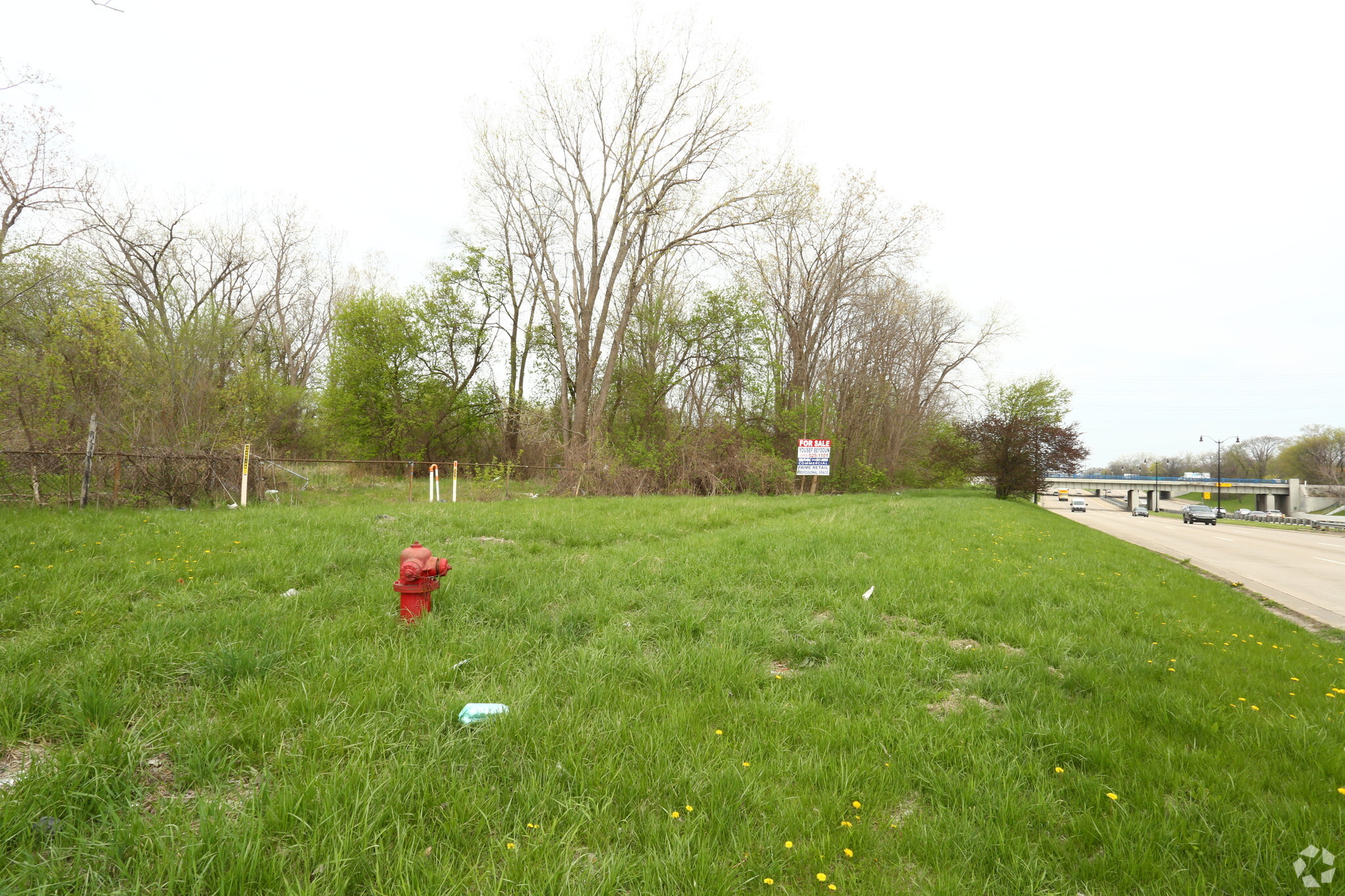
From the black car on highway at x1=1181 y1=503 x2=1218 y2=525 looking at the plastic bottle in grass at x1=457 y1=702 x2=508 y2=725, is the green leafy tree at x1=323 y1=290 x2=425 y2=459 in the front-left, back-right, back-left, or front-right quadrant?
front-right

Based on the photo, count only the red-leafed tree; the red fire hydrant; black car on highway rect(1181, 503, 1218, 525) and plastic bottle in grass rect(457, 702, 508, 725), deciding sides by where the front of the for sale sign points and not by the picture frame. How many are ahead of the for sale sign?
2

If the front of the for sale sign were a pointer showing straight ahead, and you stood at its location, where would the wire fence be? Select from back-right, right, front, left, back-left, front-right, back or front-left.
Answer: front-right

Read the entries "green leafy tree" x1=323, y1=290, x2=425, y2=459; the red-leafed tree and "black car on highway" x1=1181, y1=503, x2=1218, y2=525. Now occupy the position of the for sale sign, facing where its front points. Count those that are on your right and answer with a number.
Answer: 1

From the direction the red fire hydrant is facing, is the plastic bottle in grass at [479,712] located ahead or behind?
ahead

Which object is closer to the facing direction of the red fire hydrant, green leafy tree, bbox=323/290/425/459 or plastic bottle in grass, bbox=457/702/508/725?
the plastic bottle in grass

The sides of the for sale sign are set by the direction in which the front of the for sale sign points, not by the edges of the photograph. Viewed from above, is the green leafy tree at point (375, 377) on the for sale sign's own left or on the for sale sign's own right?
on the for sale sign's own right

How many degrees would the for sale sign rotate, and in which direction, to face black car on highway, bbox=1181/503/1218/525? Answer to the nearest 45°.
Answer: approximately 135° to its left

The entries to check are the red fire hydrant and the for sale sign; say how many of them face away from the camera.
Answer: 0

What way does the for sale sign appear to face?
toward the camera
